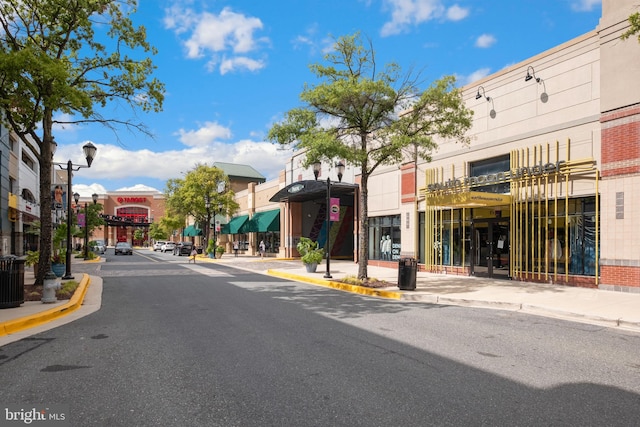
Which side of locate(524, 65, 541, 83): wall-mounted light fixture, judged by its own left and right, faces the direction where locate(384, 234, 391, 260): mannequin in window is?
right

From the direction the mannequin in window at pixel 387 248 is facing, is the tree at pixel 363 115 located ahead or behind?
ahead

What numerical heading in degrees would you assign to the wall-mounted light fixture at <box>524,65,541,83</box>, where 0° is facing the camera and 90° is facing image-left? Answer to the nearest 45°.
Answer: approximately 45°

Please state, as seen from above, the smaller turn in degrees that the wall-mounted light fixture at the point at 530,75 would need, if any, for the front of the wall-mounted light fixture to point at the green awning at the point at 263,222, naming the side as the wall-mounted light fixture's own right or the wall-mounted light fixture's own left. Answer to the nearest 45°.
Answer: approximately 90° to the wall-mounted light fixture's own right

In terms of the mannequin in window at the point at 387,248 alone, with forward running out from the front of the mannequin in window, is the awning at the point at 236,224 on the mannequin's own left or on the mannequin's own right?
on the mannequin's own right

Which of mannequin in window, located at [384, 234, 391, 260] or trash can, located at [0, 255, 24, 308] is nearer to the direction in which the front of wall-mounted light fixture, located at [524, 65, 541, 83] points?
the trash can

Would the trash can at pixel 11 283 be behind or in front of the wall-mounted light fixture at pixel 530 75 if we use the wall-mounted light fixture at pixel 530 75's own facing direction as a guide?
in front

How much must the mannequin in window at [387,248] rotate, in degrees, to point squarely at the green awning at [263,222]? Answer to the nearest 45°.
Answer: approximately 90° to its right

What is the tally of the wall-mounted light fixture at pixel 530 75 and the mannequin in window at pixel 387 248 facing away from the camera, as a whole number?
0

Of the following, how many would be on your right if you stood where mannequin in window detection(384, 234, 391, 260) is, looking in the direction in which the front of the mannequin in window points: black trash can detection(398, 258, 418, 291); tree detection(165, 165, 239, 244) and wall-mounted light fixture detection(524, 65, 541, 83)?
1

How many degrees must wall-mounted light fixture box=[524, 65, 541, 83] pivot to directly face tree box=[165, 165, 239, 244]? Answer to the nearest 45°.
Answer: approximately 90° to its right

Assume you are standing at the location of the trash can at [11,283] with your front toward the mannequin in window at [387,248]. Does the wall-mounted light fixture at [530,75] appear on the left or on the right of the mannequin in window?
right

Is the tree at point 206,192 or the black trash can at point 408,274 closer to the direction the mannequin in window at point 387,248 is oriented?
the black trash can

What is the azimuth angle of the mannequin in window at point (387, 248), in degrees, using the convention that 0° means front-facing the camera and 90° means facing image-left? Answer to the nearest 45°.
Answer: approximately 45°
